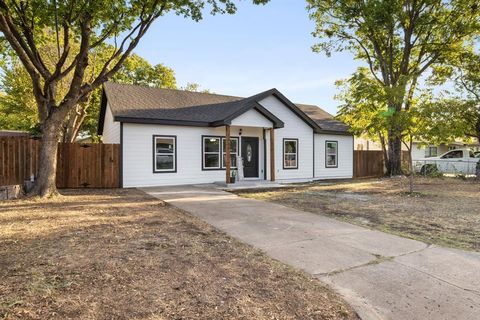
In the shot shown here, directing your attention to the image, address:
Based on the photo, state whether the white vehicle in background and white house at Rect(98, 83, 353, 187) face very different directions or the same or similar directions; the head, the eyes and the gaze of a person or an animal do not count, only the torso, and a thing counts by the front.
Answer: very different directions

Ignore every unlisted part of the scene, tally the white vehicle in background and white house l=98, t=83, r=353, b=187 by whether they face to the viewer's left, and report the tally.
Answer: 1

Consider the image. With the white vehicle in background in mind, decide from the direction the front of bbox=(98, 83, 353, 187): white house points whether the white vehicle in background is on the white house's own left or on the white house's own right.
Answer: on the white house's own left

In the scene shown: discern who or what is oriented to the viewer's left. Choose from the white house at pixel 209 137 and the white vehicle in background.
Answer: the white vehicle in background

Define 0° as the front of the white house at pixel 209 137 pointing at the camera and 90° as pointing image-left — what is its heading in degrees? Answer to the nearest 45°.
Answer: approximately 315°

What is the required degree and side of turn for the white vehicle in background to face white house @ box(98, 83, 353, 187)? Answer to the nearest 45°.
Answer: approximately 45° to its left

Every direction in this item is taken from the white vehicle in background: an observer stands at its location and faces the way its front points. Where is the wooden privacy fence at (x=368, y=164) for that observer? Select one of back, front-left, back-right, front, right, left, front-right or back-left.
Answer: front-left

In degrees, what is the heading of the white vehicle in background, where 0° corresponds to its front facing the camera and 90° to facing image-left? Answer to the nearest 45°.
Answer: approximately 90°

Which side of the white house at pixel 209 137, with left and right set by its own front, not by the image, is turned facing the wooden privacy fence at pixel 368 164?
left
